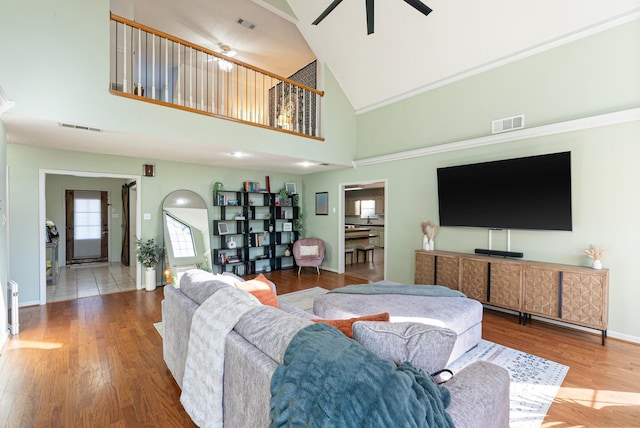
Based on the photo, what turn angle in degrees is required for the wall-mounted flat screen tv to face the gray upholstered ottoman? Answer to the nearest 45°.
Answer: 0° — it already faces it

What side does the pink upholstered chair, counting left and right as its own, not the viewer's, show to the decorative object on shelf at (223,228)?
right

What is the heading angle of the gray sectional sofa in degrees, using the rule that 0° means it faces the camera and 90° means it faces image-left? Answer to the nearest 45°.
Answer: approximately 225°

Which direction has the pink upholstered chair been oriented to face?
toward the camera

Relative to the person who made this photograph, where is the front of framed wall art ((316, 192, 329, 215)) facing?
facing the viewer and to the left of the viewer

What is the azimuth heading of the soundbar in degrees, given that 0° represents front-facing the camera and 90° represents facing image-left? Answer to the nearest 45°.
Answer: approximately 45°

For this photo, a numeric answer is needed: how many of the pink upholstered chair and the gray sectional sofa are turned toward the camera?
1

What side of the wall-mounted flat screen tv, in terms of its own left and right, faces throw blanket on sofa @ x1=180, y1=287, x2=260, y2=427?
front

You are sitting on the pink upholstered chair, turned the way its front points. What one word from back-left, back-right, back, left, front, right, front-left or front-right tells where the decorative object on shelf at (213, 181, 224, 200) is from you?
right

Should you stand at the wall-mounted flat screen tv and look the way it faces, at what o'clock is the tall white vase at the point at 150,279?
The tall white vase is roughly at 1 o'clock from the wall-mounted flat screen tv.

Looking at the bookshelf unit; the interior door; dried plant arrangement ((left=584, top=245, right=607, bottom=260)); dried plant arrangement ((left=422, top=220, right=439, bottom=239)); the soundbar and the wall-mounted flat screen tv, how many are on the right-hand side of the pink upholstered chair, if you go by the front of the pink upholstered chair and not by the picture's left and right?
2

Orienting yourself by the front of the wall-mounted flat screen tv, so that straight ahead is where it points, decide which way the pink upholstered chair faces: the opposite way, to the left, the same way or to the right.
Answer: to the left

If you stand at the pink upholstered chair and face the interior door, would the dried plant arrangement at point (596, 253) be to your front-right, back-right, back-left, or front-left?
back-left

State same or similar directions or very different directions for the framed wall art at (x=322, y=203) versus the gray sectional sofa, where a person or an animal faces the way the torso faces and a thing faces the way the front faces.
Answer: very different directions

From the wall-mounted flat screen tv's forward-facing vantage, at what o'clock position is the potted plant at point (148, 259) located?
The potted plant is roughly at 1 o'clock from the wall-mounted flat screen tv.

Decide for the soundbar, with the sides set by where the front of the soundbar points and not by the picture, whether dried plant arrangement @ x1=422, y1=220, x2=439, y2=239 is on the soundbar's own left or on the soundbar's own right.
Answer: on the soundbar's own right

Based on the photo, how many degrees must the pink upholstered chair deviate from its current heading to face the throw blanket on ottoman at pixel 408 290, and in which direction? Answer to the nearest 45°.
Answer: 0° — it already faces it
